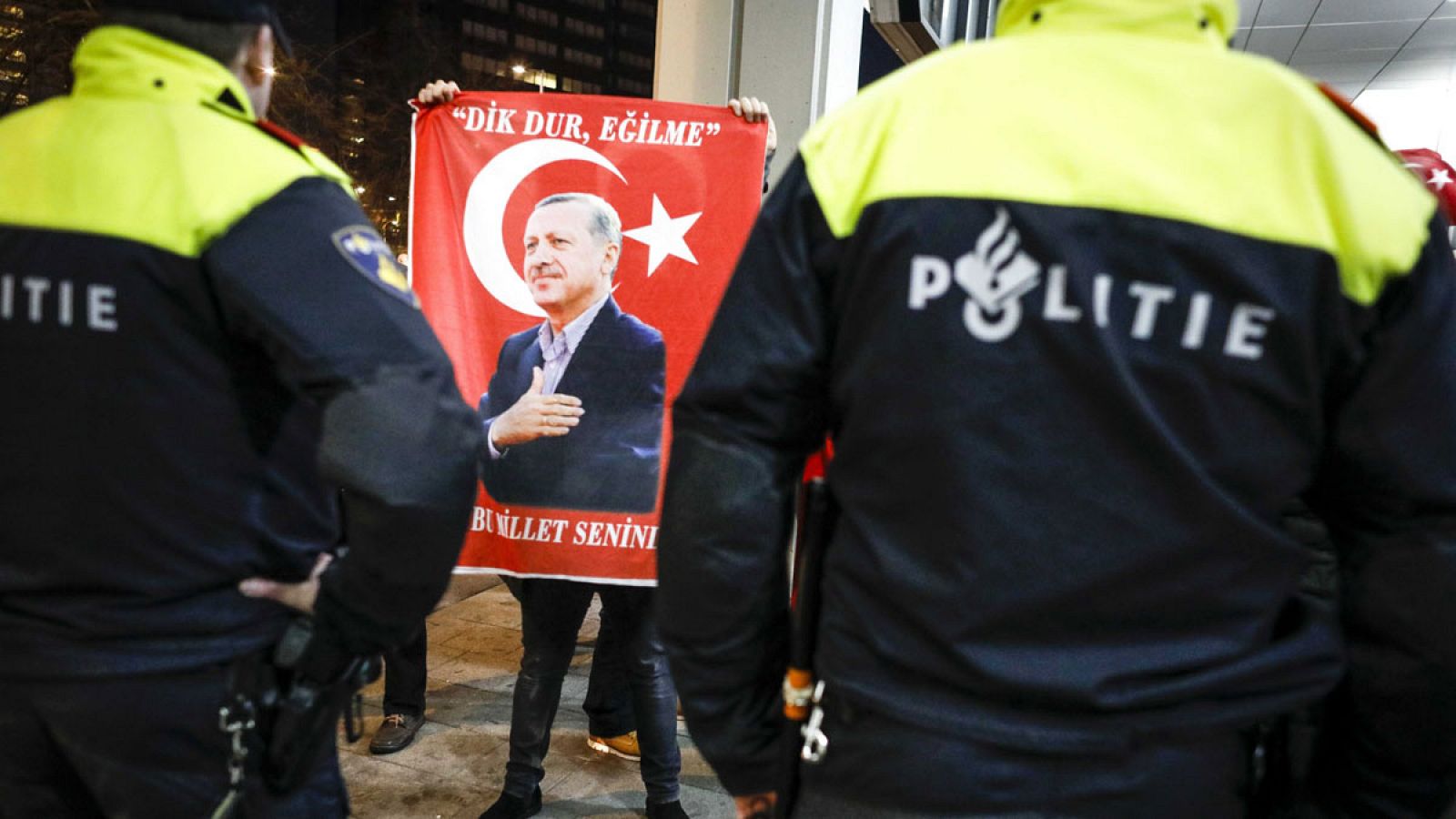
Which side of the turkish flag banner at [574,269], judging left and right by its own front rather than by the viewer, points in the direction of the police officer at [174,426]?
front

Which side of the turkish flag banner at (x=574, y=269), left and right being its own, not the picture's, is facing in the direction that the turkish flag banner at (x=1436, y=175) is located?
left

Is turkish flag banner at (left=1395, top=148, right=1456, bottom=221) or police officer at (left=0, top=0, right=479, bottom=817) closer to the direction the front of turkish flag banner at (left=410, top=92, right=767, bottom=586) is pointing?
the police officer

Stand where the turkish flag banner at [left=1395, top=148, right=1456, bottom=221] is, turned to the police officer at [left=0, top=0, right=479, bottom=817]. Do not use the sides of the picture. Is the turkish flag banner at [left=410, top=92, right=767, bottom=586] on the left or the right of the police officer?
right

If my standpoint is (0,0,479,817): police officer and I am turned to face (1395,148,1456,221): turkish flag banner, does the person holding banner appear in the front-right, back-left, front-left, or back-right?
front-left

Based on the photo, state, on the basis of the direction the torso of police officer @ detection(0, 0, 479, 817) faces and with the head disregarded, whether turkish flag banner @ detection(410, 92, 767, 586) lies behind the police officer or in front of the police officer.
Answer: in front

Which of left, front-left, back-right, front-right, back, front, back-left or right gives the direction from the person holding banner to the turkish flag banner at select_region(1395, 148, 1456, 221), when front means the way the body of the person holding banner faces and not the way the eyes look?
left

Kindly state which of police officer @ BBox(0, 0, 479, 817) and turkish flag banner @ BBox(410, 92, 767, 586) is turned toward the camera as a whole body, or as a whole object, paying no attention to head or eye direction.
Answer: the turkish flag banner

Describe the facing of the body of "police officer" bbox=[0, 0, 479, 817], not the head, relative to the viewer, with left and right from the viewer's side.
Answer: facing away from the viewer and to the right of the viewer

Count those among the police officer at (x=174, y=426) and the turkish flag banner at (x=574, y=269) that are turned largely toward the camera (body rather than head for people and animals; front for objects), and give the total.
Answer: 1

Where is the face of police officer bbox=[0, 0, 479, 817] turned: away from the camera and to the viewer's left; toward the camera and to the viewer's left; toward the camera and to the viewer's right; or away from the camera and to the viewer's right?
away from the camera and to the viewer's right

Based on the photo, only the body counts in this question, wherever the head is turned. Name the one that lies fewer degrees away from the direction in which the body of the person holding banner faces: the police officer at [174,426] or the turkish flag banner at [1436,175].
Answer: the police officer

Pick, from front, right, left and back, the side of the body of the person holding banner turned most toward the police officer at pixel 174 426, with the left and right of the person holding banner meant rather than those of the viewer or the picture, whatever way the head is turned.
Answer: front

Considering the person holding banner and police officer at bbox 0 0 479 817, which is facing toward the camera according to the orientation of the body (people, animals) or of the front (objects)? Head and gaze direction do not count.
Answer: the person holding banner

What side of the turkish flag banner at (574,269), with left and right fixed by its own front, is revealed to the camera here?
front
